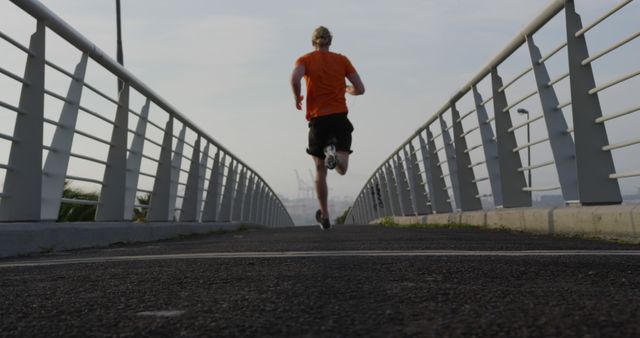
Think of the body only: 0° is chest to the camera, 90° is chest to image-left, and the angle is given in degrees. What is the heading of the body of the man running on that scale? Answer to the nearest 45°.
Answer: approximately 180°
